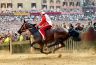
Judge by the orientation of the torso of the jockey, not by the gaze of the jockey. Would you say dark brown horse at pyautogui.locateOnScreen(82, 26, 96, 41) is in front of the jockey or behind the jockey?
behind

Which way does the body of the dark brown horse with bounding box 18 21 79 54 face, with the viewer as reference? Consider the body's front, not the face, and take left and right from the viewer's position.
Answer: facing to the left of the viewer

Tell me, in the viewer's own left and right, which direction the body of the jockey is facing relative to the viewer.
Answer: facing to the left of the viewer
